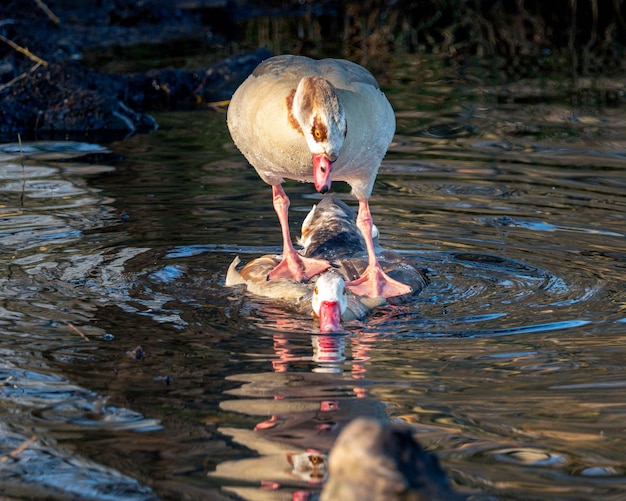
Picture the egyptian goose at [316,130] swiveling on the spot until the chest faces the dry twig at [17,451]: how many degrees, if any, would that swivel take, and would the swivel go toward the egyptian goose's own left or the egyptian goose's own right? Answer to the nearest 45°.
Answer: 0° — it already faces it

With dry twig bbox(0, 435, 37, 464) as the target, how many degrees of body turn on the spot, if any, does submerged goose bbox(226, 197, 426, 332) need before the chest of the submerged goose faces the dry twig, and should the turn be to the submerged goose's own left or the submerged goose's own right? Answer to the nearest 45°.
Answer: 0° — it already faces it

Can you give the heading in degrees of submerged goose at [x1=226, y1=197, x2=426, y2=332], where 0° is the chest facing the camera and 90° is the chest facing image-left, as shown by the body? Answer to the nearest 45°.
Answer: approximately 0°

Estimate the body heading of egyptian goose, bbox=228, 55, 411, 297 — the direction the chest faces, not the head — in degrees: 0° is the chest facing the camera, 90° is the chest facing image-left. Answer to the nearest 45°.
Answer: approximately 0°
